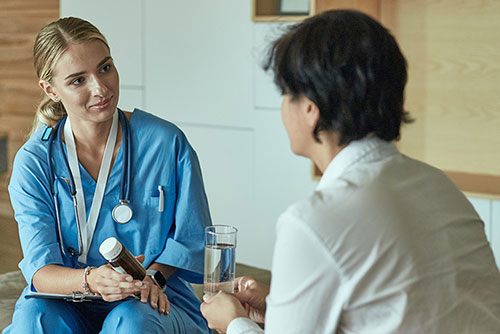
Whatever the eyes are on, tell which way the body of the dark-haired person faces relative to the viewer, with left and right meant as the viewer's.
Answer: facing away from the viewer and to the left of the viewer

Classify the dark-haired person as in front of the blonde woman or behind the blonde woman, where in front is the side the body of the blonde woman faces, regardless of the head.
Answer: in front

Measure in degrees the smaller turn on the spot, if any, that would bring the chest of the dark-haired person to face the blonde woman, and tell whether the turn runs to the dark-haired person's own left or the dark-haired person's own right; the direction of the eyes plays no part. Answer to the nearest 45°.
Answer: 0° — they already face them

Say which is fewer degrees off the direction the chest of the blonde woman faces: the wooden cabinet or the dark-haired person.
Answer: the dark-haired person

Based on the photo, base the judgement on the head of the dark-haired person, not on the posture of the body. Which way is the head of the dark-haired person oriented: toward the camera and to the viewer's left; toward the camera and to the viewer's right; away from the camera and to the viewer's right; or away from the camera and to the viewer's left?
away from the camera and to the viewer's left

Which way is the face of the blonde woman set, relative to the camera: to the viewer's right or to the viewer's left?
to the viewer's right

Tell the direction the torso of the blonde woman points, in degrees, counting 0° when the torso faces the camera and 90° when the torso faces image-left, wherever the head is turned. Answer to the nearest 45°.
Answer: approximately 0°

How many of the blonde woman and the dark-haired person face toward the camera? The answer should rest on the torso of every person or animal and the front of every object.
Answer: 1

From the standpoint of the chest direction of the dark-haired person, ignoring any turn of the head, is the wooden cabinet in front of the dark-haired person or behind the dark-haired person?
in front
